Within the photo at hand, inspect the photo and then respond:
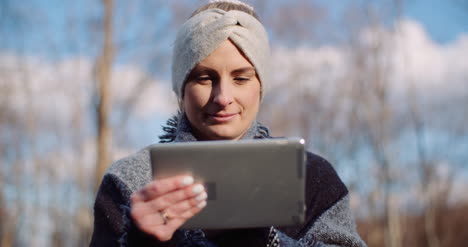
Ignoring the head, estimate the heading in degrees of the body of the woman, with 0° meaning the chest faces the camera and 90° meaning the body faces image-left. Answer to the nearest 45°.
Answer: approximately 0°

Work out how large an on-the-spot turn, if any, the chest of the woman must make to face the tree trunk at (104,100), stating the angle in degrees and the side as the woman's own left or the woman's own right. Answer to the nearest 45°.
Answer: approximately 180°
